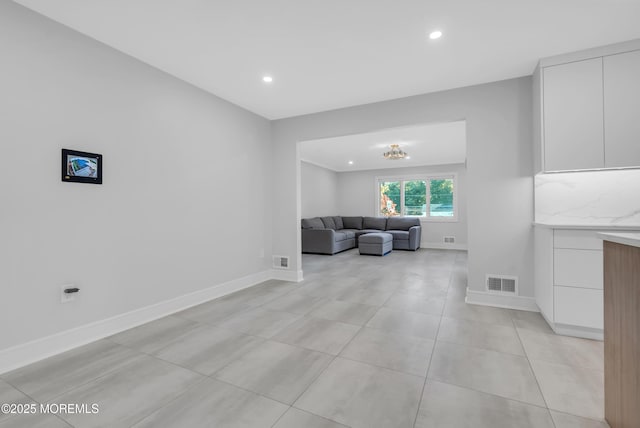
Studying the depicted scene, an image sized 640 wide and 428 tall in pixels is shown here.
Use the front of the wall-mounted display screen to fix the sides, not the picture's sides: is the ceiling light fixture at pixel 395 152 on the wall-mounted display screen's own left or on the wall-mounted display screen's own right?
on the wall-mounted display screen's own left

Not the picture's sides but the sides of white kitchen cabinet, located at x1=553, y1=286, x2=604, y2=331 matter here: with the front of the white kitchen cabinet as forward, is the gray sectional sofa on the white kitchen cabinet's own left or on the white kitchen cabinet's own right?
on the white kitchen cabinet's own right

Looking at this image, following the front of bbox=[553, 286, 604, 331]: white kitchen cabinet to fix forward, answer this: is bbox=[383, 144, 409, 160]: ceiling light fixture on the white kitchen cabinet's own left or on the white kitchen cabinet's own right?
on the white kitchen cabinet's own right

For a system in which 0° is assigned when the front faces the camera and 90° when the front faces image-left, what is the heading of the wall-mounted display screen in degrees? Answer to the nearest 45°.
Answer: approximately 315°
